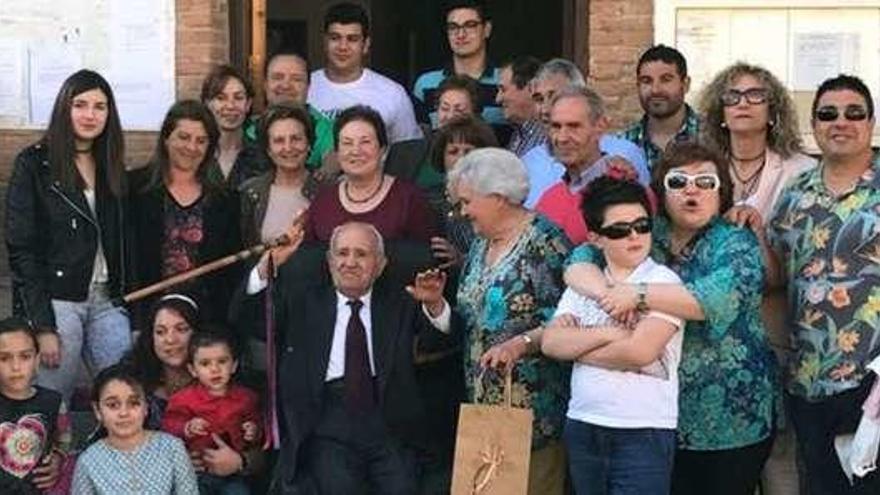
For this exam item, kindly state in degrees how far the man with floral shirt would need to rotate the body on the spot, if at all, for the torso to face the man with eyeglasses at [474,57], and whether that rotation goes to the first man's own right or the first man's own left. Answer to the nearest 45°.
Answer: approximately 135° to the first man's own right

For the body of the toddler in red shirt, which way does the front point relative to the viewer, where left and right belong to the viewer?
facing the viewer

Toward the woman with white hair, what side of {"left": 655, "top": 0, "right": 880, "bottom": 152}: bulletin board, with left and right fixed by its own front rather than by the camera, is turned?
front

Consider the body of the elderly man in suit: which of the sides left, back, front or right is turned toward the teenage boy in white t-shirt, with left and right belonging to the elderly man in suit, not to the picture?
back

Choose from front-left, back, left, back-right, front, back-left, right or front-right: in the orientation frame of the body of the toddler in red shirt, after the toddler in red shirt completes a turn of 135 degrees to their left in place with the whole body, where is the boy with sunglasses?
right

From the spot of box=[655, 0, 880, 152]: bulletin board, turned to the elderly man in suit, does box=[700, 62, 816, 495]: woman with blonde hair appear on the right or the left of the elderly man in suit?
left

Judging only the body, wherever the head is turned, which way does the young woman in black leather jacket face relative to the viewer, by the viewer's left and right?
facing the viewer and to the right of the viewer

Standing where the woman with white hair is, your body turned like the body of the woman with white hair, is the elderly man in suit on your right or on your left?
on your right

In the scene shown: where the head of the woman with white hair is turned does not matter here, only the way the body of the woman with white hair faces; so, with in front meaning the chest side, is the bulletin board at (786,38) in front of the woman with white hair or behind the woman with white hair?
behind

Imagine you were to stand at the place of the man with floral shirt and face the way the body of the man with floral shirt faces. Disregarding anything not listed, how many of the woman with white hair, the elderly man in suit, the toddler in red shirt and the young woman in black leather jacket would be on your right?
4

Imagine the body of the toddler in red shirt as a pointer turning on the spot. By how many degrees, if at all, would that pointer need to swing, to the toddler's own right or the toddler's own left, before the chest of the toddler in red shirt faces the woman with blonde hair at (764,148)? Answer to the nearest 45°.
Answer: approximately 90° to the toddler's own left

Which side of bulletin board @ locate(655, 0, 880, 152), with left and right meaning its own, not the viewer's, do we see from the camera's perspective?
front

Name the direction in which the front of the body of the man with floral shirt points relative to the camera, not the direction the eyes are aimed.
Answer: toward the camera

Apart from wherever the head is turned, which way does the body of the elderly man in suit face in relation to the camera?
toward the camera
